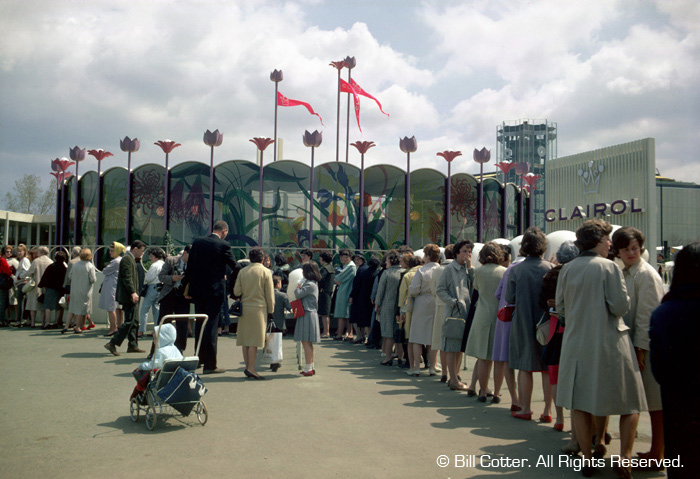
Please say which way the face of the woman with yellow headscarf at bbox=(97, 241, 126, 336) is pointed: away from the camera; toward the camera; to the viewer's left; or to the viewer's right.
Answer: to the viewer's left

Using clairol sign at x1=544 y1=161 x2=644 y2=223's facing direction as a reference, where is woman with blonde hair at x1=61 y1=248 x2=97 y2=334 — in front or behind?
in front

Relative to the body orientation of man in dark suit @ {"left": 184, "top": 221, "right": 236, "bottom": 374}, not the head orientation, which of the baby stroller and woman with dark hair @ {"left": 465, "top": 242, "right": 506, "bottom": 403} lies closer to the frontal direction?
the woman with dark hair

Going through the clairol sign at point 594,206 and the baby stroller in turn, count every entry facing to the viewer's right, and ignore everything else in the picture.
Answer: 0

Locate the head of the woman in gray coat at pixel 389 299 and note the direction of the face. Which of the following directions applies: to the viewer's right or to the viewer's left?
to the viewer's left

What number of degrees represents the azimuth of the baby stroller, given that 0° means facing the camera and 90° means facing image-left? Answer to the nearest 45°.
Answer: approximately 135°

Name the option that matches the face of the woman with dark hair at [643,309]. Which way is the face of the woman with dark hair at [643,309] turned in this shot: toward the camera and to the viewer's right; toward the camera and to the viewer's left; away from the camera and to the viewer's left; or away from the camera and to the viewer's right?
toward the camera and to the viewer's left

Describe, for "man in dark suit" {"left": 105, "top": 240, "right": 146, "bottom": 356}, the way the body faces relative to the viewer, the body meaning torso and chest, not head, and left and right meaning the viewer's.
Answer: facing to the right of the viewer

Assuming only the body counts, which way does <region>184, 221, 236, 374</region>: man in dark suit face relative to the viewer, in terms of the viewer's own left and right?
facing away from the viewer and to the right of the viewer

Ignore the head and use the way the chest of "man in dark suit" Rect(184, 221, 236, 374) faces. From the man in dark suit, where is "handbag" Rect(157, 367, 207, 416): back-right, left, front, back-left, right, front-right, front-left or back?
back-right
